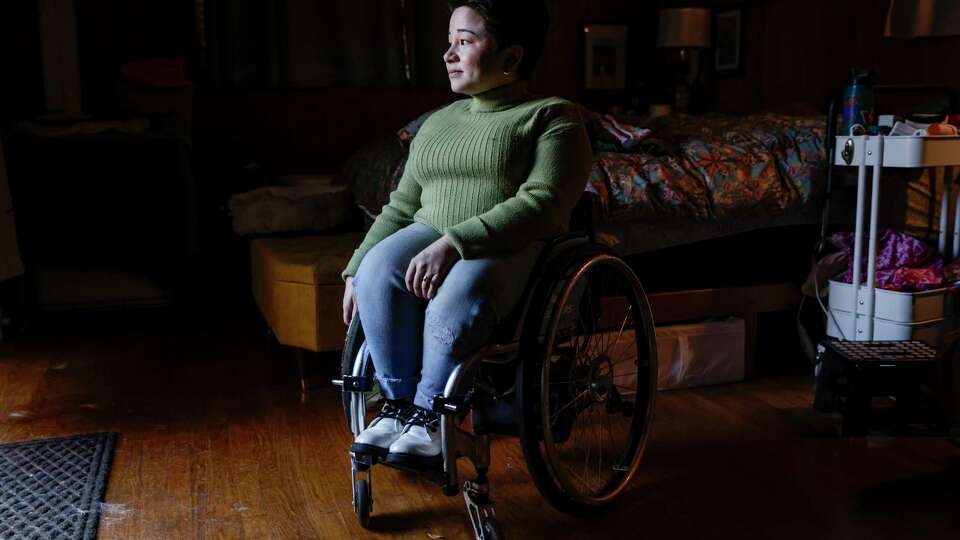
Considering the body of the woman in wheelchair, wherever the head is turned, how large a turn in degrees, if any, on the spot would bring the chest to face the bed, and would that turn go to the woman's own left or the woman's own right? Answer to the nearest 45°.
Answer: approximately 180°

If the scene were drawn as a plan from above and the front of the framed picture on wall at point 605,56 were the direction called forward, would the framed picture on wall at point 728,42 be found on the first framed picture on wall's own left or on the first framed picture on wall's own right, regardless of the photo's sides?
on the first framed picture on wall's own left

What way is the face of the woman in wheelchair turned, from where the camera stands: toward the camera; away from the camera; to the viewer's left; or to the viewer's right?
to the viewer's left

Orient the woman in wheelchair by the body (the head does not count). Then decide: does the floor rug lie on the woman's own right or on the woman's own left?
on the woman's own right

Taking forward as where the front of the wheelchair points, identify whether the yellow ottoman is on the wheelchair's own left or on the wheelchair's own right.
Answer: on the wheelchair's own right

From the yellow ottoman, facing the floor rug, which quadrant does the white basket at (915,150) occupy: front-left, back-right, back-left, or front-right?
back-left

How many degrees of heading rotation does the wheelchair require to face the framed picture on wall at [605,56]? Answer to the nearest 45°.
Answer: approximately 135° to its right
